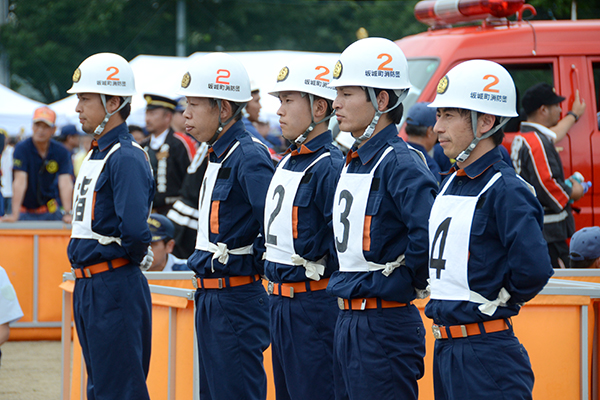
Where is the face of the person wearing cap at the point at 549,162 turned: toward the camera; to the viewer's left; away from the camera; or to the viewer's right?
to the viewer's right

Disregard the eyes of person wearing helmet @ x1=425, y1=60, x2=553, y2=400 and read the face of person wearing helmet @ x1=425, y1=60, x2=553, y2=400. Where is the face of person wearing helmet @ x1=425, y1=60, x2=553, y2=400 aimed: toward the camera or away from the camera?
toward the camera

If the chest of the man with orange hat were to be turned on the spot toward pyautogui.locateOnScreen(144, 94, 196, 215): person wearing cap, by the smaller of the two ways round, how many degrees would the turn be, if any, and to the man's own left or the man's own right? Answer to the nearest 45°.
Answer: approximately 45° to the man's own left

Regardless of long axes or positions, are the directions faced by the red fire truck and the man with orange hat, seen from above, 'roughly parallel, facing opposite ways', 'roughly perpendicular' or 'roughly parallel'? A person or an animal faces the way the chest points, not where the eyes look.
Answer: roughly perpendicular

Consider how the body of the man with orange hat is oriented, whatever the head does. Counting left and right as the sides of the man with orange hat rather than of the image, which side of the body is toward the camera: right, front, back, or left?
front

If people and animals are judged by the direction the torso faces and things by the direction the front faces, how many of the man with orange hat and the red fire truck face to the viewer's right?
0

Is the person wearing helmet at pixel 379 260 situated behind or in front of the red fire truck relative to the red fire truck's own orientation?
in front

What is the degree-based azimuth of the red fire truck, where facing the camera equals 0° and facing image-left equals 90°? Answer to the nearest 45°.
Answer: approximately 45°

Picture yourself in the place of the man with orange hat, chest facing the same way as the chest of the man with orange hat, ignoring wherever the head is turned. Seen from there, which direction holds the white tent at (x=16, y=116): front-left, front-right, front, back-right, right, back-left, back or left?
back
